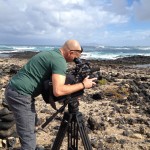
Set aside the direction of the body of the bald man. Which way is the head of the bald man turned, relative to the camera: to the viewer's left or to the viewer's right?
to the viewer's right

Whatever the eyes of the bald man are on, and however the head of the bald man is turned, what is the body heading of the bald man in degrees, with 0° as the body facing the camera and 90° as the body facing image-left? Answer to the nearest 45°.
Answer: approximately 270°
